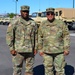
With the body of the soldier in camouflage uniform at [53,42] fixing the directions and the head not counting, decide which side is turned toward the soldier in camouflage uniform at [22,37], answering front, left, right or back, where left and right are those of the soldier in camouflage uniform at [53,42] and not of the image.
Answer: right

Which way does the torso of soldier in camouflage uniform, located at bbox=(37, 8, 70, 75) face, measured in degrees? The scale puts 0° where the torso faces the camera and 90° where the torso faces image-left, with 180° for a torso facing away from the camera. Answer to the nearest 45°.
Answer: approximately 0°
